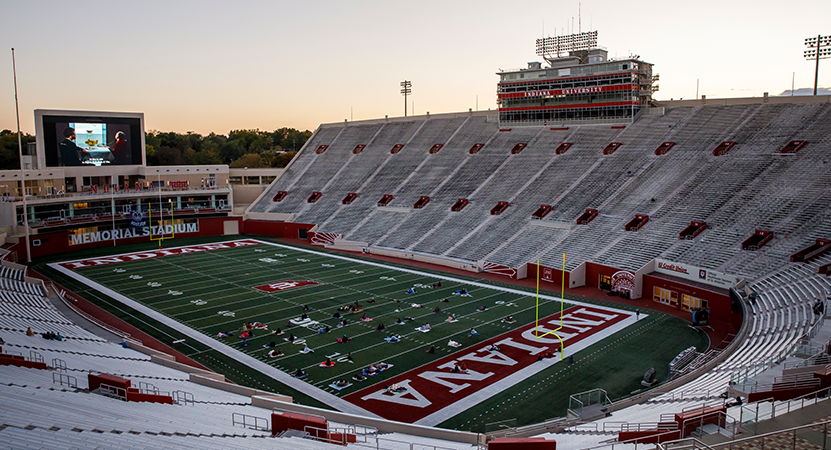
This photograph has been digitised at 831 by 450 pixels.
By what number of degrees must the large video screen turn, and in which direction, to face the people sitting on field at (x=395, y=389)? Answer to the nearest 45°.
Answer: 0° — it already faces them

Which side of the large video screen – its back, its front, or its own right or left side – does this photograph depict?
front
